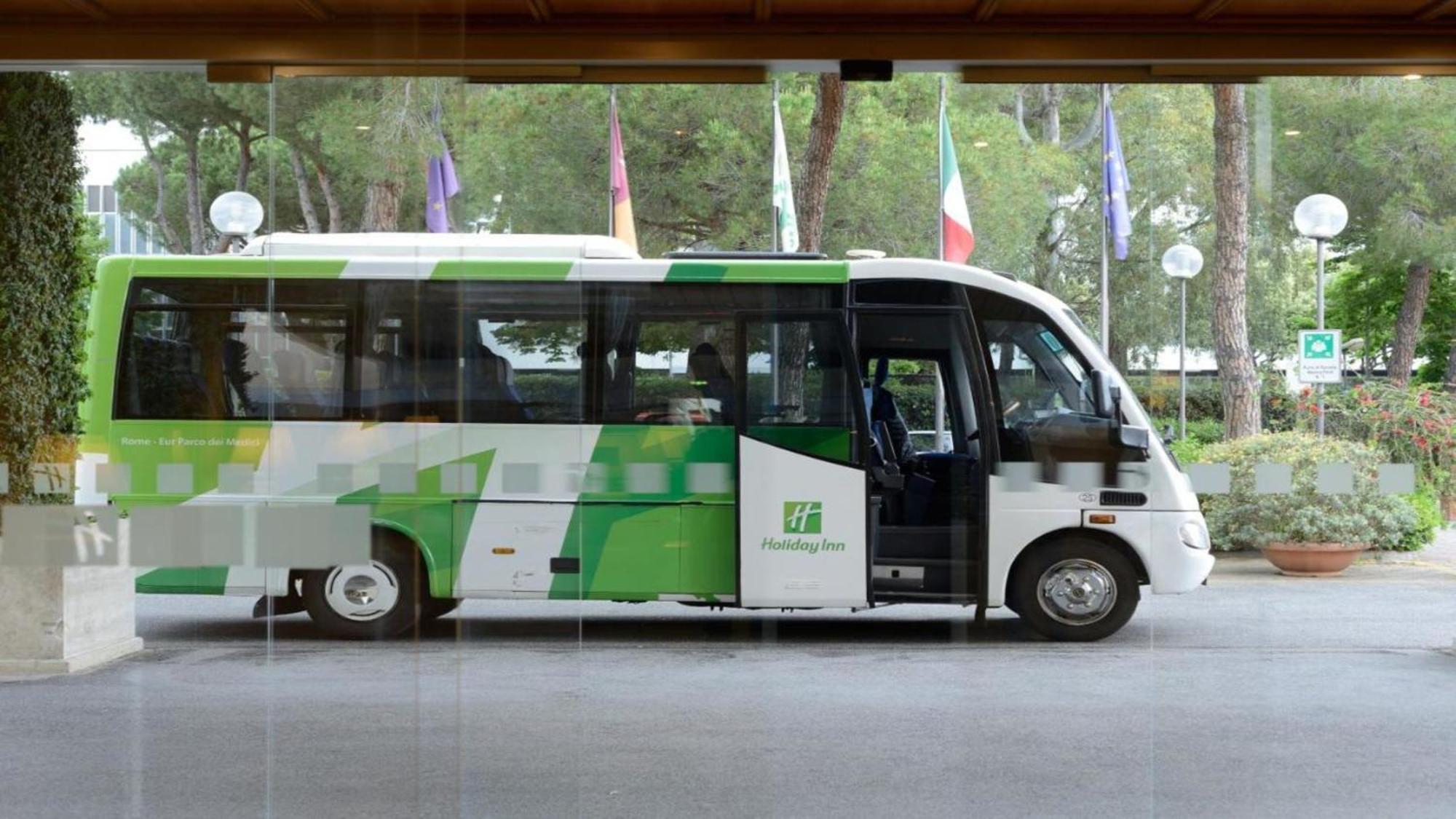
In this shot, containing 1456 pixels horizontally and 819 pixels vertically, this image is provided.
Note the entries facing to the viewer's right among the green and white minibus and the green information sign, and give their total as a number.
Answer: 1

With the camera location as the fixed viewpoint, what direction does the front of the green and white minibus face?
facing to the right of the viewer

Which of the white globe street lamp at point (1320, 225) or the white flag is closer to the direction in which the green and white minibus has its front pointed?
the white globe street lamp

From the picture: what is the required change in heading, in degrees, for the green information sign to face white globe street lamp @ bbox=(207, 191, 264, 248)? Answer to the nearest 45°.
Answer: approximately 45° to its right

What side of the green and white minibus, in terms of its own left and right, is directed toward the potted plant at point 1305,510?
front

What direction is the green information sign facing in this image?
toward the camera

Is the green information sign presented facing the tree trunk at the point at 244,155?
no

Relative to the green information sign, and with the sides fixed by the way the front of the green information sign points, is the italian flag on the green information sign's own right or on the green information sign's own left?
on the green information sign's own right

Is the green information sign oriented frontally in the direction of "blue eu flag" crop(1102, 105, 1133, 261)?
no

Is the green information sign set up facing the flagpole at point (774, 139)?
no

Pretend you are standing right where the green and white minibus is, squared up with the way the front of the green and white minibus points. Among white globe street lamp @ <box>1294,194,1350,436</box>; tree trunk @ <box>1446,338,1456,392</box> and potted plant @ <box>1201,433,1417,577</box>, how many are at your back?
0

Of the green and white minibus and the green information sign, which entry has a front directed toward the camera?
the green information sign
